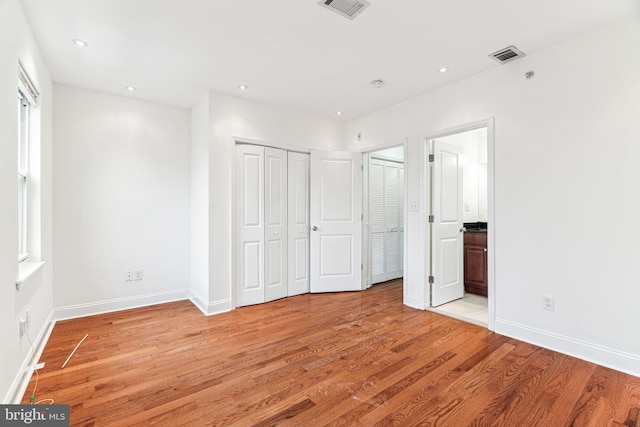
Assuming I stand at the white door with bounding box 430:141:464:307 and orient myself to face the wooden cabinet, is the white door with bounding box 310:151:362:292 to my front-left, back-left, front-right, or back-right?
back-left

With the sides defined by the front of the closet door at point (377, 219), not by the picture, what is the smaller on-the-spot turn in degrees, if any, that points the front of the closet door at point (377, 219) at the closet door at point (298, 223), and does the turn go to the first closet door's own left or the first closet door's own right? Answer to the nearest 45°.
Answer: approximately 90° to the first closet door's own right

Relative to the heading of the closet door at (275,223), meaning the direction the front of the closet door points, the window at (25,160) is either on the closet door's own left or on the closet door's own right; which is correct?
on the closet door's own right

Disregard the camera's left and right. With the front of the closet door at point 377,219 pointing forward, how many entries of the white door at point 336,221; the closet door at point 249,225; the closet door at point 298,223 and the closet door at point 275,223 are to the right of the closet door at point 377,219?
4

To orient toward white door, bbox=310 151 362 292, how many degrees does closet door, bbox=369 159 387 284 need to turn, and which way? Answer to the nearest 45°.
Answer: approximately 90° to its right

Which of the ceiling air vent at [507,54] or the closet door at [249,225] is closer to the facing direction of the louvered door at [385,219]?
the ceiling air vent

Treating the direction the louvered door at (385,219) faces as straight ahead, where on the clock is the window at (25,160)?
The window is roughly at 3 o'clock from the louvered door.

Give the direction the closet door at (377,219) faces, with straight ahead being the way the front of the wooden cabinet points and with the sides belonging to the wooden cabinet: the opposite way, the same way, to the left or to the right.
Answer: to the left

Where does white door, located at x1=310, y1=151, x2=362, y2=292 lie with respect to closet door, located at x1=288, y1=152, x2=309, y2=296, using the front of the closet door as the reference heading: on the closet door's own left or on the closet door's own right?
on the closet door's own left

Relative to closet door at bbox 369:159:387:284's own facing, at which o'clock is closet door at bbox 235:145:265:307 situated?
closet door at bbox 235:145:265:307 is roughly at 3 o'clock from closet door at bbox 369:159:387:284.
